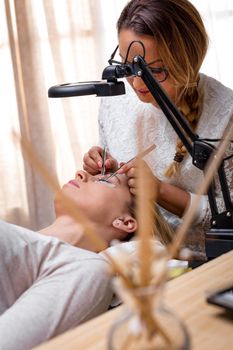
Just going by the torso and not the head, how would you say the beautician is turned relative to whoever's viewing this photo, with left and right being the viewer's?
facing the viewer and to the left of the viewer

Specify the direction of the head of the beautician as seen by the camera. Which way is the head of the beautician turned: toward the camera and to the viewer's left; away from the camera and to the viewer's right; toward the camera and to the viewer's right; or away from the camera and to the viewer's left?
toward the camera and to the viewer's left

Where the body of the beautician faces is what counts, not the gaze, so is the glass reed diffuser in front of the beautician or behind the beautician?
in front

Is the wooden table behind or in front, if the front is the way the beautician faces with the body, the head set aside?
in front
